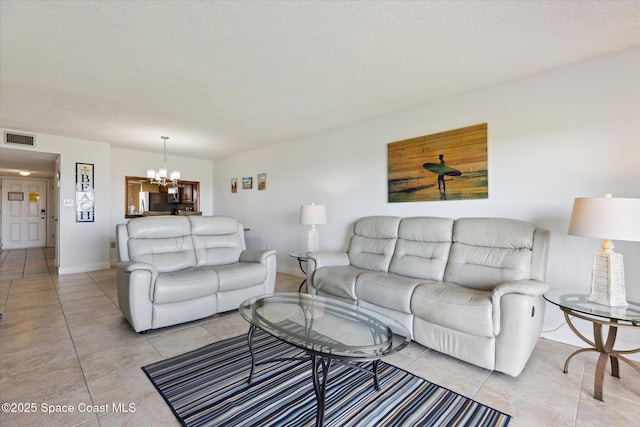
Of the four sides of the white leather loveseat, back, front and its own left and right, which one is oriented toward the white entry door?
back

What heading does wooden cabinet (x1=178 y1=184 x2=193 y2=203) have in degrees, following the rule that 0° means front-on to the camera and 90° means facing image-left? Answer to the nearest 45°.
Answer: approximately 0°

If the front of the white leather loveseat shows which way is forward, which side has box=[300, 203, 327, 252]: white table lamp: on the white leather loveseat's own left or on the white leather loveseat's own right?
on the white leather loveseat's own left

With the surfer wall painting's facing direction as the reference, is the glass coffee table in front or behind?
in front

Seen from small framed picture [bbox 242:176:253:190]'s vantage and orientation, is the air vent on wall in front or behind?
in front

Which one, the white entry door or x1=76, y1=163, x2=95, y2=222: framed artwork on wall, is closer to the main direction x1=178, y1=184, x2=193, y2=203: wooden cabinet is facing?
the framed artwork on wall

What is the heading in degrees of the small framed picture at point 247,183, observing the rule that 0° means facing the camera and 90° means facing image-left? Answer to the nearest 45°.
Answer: approximately 45°

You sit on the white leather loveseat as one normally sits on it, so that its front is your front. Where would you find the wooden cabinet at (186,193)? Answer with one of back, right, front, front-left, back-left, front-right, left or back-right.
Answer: back-left

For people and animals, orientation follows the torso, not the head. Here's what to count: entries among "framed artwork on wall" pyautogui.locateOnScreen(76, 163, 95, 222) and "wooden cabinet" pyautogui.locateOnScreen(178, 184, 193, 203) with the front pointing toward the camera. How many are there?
2

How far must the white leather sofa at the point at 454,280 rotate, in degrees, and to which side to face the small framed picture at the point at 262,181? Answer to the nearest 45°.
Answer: approximately 90° to its right

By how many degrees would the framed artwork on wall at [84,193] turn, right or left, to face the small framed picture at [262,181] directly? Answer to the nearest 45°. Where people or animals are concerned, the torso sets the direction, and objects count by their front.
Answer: approximately 45° to its left

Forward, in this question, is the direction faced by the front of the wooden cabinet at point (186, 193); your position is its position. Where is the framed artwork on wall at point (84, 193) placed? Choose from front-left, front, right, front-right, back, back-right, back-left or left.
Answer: front-right

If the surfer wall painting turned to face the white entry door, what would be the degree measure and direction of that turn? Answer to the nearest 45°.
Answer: approximately 45° to its right

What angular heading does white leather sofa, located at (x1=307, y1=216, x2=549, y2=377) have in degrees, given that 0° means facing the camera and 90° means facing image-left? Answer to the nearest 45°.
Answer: approximately 45°

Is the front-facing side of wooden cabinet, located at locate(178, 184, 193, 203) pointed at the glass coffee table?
yes
